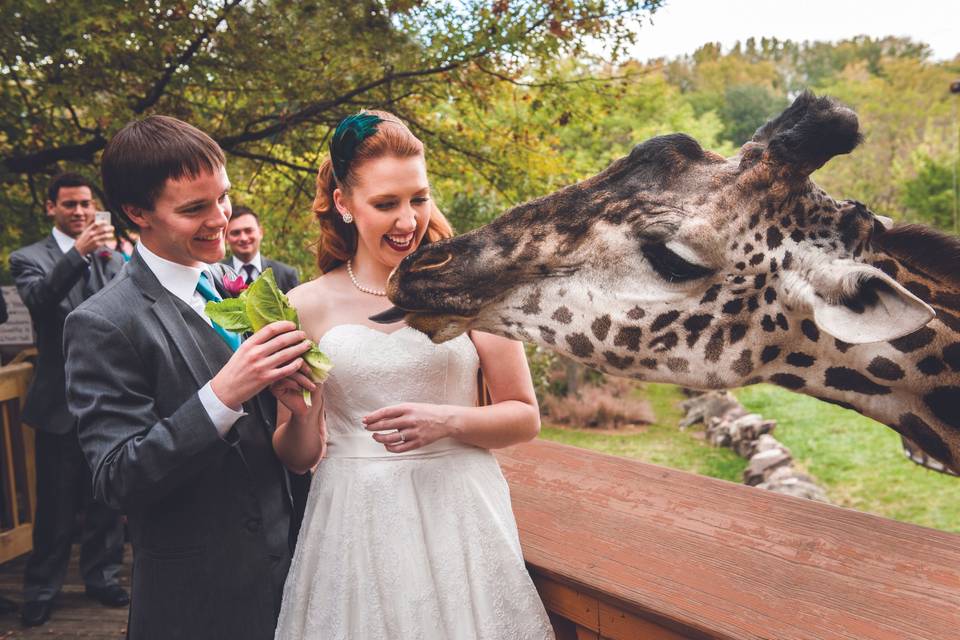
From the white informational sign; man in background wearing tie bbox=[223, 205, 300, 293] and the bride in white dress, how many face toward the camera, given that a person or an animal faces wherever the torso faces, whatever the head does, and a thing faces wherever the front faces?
3

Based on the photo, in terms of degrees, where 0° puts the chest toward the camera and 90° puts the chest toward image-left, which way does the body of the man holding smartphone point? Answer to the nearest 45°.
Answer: approximately 315°

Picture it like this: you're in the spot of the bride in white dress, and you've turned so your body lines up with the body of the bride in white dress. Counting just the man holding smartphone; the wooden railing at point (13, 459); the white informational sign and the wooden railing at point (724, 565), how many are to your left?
1

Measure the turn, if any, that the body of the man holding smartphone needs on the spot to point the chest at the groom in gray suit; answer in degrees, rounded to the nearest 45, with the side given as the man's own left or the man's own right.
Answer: approximately 45° to the man's own right

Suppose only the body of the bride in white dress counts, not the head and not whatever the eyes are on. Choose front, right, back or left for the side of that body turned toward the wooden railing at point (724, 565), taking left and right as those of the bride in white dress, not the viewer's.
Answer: left

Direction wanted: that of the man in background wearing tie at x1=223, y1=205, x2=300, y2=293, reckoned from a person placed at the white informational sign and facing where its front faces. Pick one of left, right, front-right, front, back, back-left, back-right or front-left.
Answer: front-left

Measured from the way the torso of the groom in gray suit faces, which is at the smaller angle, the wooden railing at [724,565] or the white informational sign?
the wooden railing

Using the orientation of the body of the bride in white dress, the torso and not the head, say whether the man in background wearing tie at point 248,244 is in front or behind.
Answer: behind

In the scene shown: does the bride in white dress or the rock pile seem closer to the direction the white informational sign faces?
the bride in white dress

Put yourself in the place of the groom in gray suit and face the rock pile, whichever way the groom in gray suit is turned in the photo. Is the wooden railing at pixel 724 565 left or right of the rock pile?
right

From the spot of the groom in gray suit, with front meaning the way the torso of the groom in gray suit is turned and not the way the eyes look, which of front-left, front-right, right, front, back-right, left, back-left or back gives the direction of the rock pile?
left

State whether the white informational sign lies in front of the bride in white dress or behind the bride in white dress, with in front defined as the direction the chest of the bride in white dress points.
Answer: behind

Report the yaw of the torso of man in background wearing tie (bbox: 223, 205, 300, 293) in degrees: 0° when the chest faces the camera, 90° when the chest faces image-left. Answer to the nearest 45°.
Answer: approximately 0°

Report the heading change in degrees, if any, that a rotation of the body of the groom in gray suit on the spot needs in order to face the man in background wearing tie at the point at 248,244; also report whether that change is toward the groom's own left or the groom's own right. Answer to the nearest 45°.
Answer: approximately 135° to the groom's own left
